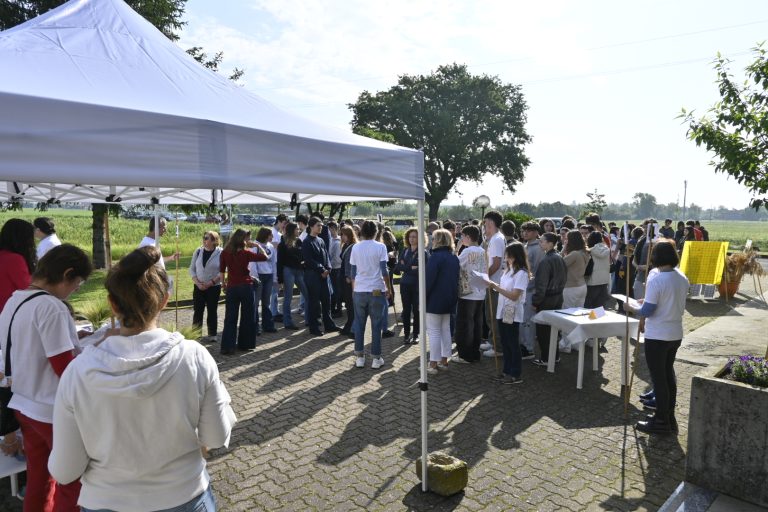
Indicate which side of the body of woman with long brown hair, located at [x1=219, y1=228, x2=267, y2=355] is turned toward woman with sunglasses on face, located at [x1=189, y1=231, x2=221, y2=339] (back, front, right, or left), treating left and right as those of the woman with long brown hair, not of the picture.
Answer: left

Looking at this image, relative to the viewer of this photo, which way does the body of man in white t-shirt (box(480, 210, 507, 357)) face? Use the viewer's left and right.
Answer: facing to the left of the viewer

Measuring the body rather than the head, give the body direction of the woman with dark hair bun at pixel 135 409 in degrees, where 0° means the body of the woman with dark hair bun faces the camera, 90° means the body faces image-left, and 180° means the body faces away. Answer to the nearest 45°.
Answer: approximately 180°

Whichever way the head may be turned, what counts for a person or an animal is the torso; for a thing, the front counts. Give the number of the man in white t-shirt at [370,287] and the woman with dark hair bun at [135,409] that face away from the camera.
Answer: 2

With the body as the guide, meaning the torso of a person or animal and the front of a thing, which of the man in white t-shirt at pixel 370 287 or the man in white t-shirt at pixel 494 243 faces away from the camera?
the man in white t-shirt at pixel 370 287

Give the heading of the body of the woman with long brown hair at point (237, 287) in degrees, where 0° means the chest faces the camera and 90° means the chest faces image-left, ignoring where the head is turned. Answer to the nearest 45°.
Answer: approximately 225°

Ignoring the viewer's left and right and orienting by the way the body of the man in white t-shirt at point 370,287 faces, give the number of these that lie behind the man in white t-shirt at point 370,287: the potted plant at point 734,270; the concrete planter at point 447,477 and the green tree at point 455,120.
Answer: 1

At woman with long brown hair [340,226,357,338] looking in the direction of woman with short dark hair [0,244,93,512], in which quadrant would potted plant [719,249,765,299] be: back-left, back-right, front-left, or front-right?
back-left

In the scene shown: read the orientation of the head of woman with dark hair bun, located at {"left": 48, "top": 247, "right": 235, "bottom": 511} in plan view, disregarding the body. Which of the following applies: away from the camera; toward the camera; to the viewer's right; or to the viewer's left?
away from the camera

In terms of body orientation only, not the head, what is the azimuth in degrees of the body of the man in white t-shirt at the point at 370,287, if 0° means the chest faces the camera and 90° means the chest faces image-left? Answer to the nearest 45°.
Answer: approximately 180°

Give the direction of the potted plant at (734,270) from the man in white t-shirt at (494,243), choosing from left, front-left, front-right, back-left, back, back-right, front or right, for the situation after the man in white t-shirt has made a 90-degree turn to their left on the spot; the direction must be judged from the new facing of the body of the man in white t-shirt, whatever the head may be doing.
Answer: back-left

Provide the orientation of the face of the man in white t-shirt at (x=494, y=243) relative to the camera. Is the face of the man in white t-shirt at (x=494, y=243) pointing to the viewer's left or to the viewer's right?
to the viewer's left

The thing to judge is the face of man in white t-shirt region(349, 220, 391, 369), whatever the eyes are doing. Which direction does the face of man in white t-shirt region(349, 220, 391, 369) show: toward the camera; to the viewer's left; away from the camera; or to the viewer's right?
away from the camera

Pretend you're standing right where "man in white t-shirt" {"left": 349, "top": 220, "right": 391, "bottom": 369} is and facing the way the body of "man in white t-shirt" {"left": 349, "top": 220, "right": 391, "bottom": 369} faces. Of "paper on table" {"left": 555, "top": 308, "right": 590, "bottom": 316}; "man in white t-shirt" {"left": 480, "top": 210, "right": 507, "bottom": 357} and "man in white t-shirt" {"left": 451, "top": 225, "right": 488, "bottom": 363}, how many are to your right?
3
